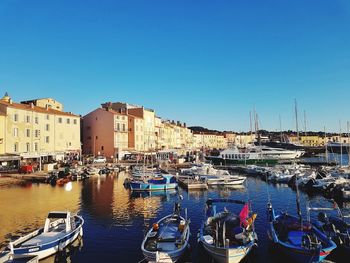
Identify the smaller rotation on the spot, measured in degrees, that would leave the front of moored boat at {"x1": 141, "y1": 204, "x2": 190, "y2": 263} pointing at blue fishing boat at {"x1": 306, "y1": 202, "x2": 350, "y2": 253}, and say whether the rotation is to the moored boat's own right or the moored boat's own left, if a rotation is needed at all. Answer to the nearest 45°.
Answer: approximately 90° to the moored boat's own right

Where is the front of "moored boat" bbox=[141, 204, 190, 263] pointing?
away from the camera

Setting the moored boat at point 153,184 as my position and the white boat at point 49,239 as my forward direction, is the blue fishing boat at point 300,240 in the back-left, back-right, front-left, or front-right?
front-left

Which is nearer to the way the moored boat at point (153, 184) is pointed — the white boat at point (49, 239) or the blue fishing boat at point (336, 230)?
the white boat

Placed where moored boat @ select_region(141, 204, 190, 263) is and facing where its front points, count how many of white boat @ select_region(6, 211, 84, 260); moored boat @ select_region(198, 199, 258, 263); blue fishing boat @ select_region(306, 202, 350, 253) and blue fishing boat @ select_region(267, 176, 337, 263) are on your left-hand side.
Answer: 1

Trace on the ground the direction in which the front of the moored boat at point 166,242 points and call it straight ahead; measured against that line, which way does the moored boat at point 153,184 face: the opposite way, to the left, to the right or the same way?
to the left

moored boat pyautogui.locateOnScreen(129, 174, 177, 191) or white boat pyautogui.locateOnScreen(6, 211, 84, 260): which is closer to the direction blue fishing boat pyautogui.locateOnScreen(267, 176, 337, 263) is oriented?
the moored boat

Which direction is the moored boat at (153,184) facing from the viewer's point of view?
to the viewer's left

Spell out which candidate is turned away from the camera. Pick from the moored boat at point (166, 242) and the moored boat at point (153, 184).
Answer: the moored boat at point (166, 242)

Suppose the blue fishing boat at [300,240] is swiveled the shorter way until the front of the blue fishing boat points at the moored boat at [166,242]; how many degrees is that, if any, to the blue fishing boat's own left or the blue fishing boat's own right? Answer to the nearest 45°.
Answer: approximately 45° to the blue fishing boat's own left

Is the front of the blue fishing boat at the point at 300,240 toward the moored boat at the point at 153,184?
yes

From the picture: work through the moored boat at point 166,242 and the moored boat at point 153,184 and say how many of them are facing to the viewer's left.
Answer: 1

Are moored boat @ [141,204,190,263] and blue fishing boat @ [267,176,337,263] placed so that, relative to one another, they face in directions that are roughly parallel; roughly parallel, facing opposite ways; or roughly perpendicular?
roughly parallel

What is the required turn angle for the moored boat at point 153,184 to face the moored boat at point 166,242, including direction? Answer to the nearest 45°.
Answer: approximately 90° to its left
